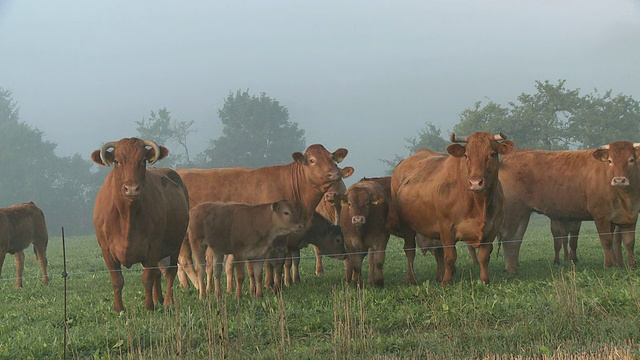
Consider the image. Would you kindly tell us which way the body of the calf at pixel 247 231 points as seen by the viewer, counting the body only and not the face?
to the viewer's right

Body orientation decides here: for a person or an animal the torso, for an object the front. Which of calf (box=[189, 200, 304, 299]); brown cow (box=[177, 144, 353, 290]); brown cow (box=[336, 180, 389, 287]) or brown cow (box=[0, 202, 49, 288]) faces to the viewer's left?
brown cow (box=[0, 202, 49, 288])

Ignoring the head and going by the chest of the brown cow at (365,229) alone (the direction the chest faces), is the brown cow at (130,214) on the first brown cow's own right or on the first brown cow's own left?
on the first brown cow's own right

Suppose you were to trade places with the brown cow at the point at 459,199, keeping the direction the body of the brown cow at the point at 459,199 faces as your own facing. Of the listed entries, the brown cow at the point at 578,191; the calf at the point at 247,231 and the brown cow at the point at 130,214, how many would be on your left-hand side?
1

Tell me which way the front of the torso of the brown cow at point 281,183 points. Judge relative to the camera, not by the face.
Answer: to the viewer's right

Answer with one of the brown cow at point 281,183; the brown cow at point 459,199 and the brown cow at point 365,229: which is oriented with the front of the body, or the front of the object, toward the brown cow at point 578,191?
the brown cow at point 281,183

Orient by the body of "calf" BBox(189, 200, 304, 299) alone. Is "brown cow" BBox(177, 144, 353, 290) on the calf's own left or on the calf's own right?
on the calf's own left

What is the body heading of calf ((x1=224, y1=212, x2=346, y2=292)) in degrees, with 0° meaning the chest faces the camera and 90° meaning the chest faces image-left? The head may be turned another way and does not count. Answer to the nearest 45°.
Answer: approximately 270°

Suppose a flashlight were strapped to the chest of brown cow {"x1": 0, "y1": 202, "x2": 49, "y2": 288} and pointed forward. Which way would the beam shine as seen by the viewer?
to the viewer's left

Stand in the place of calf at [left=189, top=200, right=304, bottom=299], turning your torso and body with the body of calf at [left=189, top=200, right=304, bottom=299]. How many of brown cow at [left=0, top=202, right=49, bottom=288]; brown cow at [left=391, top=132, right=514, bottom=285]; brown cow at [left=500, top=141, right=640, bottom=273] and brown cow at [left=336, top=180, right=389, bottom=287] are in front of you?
3

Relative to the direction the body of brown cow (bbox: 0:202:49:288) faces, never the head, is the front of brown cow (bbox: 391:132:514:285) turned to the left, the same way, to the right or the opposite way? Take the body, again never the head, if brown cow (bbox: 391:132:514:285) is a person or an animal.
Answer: to the left

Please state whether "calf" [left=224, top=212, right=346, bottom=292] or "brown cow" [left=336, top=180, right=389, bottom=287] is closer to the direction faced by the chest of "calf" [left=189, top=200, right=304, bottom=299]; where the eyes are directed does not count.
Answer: the brown cow
